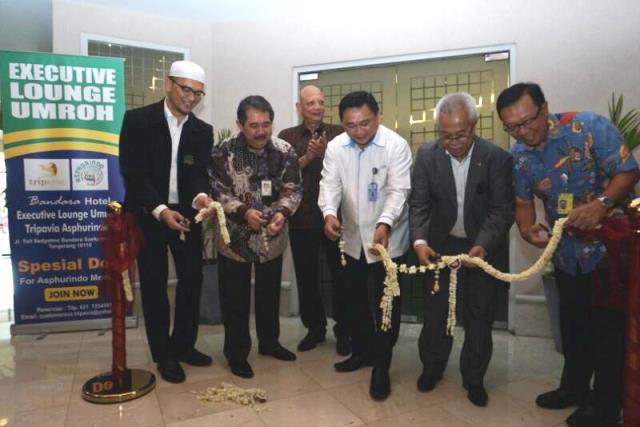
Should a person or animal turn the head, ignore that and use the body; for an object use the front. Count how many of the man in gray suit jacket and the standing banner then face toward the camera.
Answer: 2

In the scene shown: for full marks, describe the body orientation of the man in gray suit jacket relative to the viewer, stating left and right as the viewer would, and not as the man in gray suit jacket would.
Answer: facing the viewer

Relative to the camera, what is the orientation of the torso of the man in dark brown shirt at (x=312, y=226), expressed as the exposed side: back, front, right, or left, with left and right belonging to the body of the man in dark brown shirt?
front

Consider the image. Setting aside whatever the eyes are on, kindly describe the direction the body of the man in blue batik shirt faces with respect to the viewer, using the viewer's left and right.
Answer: facing the viewer and to the left of the viewer

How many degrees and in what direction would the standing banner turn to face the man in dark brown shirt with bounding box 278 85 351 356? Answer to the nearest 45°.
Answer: approximately 45° to its left

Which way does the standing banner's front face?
toward the camera

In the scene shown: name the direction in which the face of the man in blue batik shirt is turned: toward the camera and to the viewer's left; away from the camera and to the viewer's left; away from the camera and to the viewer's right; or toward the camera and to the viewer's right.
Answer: toward the camera and to the viewer's left

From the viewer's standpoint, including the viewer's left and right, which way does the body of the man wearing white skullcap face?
facing the viewer and to the right of the viewer

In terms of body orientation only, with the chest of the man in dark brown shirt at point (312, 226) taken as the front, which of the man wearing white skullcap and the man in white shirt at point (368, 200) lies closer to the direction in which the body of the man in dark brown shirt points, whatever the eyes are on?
the man in white shirt

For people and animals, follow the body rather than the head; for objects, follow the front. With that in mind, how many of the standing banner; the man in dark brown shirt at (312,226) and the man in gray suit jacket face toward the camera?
3

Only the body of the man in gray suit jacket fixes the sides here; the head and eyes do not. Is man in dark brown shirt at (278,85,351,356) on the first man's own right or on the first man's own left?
on the first man's own right

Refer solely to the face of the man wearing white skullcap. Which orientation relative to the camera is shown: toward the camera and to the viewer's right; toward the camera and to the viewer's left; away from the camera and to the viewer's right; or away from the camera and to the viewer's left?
toward the camera and to the viewer's right

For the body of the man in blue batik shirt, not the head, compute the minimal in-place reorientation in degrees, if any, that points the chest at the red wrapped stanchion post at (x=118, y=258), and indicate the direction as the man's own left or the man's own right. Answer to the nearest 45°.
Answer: approximately 45° to the man's own right
